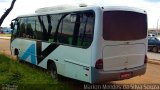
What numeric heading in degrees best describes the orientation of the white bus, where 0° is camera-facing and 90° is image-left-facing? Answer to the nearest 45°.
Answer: approximately 135°
